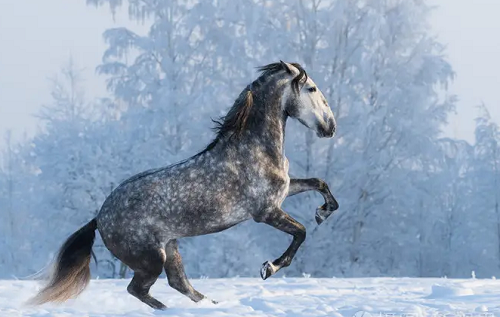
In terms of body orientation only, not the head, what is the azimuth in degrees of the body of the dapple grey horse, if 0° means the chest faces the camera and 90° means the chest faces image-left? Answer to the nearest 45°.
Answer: approximately 270°
